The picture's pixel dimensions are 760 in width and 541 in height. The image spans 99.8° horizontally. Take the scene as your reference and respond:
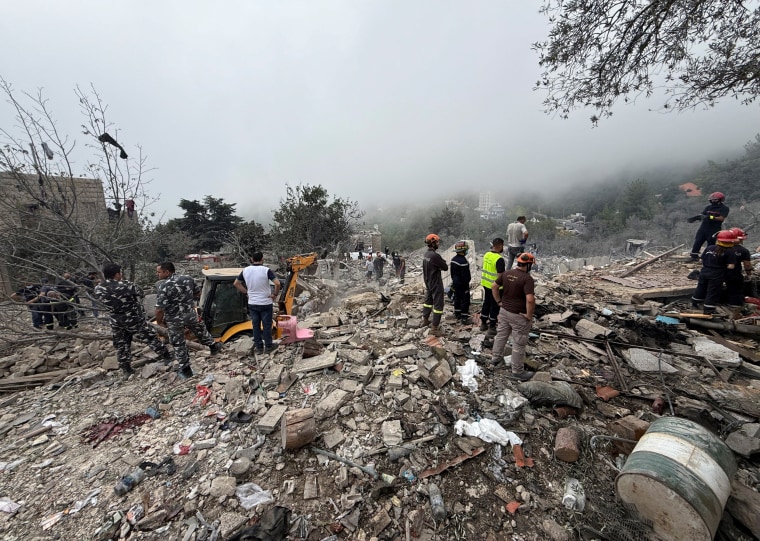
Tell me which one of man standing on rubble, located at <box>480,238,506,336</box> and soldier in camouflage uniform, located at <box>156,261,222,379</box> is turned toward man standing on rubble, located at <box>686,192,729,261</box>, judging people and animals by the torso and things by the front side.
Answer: man standing on rubble, located at <box>480,238,506,336</box>

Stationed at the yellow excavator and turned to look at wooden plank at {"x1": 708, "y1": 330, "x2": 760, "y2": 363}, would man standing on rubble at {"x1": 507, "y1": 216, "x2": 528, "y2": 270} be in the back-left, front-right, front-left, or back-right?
front-left

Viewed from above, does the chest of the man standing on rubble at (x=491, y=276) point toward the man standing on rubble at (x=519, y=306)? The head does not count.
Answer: no

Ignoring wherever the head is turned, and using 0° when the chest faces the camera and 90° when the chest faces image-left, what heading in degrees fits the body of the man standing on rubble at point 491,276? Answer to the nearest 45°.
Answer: approximately 225°

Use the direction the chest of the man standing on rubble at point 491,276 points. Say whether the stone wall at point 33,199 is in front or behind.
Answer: behind
